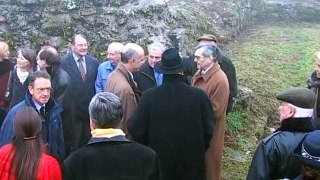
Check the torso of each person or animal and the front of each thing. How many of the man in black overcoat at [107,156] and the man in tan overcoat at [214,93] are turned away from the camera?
1

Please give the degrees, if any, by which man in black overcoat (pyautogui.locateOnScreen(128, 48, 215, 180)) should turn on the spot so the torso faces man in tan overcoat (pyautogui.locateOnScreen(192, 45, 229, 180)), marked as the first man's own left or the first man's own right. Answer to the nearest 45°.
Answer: approximately 45° to the first man's own right

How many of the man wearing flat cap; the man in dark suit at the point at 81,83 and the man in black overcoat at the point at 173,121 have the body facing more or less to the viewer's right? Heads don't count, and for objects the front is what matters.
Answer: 0

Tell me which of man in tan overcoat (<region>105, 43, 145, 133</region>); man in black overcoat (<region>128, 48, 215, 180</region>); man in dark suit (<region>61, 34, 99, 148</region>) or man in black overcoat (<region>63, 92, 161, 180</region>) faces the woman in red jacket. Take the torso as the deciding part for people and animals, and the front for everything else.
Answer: the man in dark suit

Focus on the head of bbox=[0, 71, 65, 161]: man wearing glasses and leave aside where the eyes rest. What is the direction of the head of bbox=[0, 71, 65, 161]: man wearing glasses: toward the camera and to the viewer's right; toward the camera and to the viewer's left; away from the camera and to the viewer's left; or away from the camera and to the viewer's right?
toward the camera and to the viewer's right

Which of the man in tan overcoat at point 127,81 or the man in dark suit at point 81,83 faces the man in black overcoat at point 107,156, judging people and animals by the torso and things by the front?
the man in dark suit

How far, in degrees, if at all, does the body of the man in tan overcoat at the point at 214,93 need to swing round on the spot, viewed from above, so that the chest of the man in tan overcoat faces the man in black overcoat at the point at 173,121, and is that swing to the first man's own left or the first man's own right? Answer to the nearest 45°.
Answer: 0° — they already face them

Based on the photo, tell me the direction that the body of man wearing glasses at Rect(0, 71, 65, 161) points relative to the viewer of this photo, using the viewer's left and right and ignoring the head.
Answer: facing the viewer and to the right of the viewer

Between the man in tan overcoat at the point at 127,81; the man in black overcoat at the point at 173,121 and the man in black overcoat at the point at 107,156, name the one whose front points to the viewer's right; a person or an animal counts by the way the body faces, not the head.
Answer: the man in tan overcoat

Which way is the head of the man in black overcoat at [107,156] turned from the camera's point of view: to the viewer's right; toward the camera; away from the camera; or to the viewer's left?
away from the camera

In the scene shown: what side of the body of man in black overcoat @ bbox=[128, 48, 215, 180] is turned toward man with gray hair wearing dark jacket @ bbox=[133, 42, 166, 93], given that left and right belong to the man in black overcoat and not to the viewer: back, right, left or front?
front

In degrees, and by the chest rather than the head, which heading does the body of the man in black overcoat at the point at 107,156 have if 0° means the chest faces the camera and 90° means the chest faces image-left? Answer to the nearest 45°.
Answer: approximately 180°

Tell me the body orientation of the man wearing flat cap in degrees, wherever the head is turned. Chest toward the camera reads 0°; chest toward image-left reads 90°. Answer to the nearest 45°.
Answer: approximately 135°

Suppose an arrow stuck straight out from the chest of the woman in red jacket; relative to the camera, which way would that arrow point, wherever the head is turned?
away from the camera

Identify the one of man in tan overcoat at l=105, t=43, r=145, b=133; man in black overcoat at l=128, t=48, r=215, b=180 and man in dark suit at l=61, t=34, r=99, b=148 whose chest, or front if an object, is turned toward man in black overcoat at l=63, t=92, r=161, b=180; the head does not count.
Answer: the man in dark suit

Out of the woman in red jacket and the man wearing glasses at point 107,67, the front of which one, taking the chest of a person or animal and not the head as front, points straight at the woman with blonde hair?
the woman in red jacket

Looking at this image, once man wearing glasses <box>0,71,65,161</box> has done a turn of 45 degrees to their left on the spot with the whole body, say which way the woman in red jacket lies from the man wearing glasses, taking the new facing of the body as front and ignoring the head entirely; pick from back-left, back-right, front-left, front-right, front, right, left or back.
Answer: right

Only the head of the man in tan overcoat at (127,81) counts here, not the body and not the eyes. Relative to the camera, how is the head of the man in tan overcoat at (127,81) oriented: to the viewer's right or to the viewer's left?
to the viewer's right

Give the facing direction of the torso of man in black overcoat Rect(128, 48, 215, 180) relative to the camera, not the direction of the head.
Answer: away from the camera

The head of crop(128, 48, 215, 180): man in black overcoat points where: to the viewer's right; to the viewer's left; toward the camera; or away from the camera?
away from the camera

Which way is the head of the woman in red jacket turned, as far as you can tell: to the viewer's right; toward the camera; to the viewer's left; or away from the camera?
away from the camera

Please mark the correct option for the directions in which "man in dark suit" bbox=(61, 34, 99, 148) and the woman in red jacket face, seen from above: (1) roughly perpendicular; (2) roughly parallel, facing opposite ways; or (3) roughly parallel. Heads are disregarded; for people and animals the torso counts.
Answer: roughly parallel, facing opposite ways

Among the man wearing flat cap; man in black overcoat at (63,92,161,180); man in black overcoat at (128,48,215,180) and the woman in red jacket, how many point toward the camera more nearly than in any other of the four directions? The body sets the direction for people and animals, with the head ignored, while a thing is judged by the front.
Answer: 0
